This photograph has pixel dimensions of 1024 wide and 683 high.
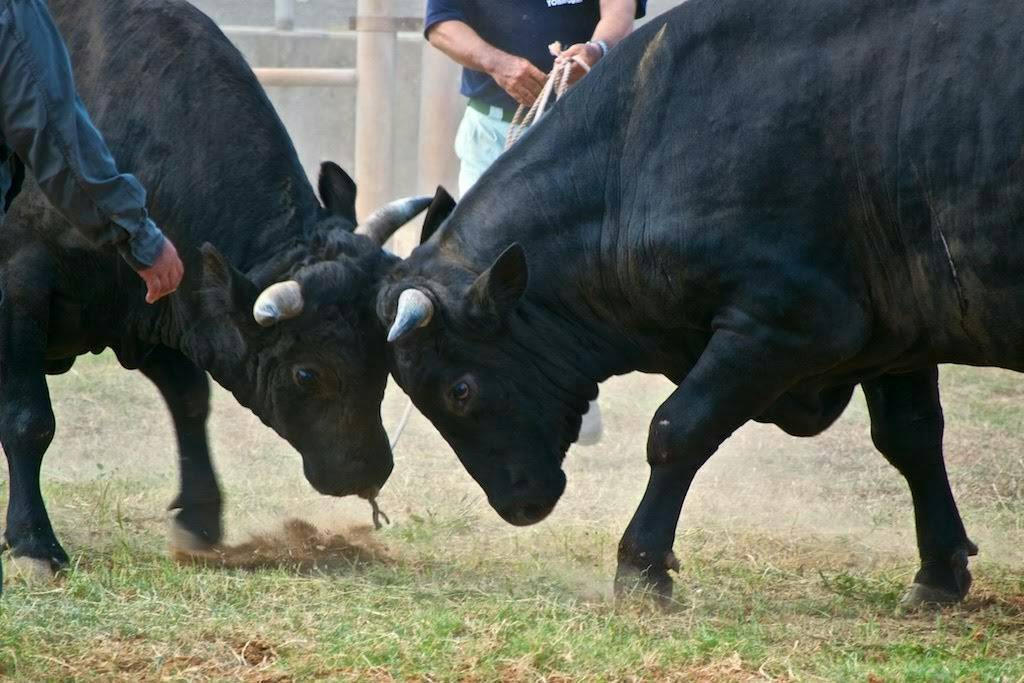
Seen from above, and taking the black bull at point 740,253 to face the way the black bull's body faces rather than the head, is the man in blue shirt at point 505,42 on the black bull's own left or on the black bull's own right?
on the black bull's own right

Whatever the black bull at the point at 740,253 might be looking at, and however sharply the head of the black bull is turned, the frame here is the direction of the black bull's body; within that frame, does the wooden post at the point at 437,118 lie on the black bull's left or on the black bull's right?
on the black bull's right

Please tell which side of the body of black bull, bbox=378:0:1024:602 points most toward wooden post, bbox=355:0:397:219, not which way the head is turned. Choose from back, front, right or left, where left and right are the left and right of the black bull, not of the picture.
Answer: right

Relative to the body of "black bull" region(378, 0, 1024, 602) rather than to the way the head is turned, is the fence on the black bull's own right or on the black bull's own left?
on the black bull's own right

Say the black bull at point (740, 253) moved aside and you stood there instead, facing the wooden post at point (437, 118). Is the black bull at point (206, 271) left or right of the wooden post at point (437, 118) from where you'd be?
left

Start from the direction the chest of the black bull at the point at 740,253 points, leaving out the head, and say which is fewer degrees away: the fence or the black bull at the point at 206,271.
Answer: the black bull

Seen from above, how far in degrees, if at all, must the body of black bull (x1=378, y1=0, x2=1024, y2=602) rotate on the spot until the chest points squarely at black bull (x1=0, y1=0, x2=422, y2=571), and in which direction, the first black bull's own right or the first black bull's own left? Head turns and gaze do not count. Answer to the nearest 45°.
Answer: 0° — it already faces it

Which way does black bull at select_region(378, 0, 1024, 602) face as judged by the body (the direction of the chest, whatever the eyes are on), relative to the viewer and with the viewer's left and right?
facing to the left of the viewer

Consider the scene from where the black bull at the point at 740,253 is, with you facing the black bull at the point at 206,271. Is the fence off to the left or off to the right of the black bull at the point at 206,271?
right
